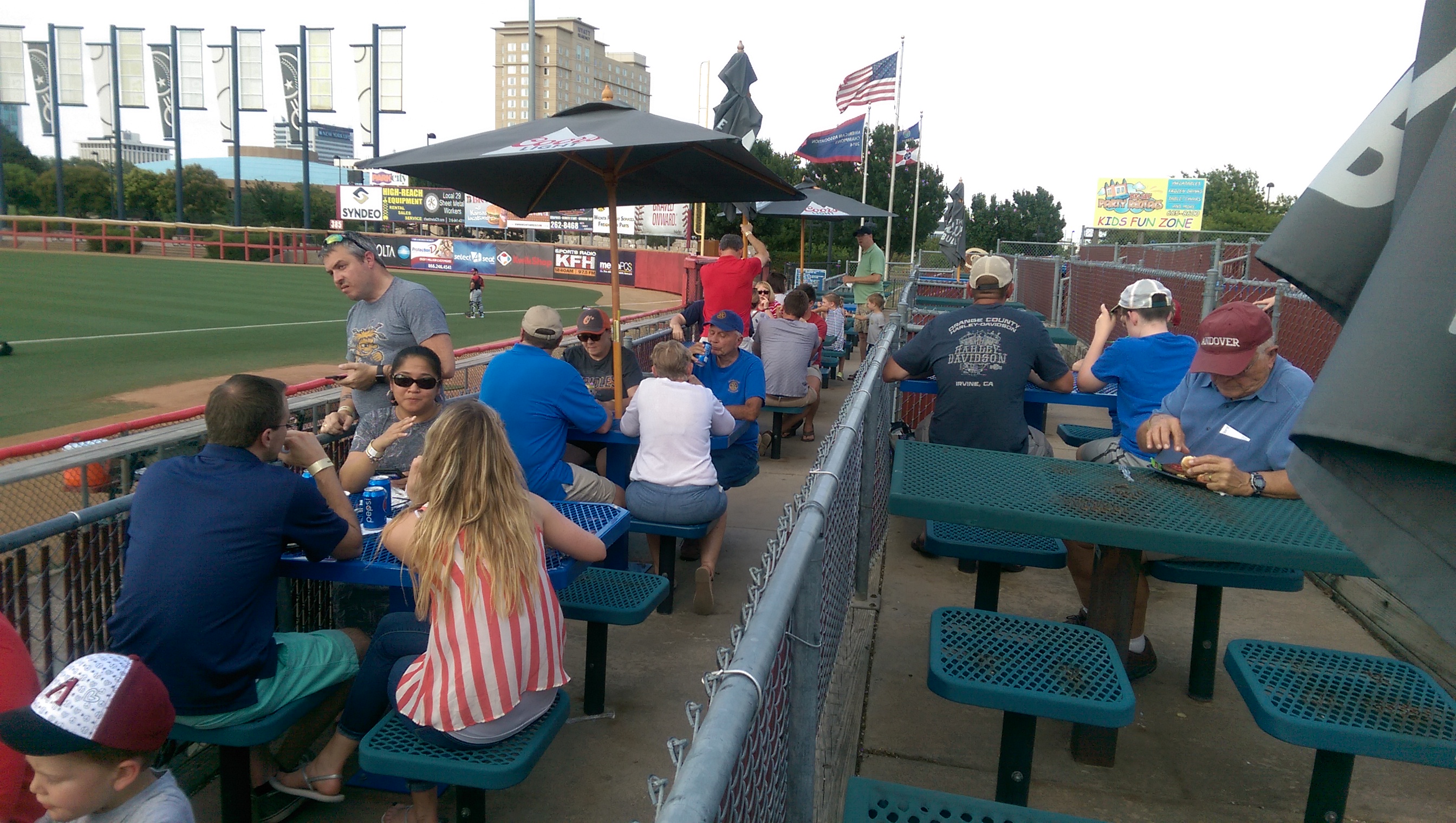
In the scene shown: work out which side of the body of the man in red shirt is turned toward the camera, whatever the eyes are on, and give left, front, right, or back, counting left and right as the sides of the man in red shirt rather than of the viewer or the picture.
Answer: back

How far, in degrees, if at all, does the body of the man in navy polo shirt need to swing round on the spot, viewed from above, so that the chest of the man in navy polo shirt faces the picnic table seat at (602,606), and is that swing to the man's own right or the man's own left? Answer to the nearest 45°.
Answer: approximately 45° to the man's own right

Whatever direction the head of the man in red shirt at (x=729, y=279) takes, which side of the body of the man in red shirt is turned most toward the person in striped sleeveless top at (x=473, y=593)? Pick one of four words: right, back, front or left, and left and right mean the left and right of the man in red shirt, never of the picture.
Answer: back

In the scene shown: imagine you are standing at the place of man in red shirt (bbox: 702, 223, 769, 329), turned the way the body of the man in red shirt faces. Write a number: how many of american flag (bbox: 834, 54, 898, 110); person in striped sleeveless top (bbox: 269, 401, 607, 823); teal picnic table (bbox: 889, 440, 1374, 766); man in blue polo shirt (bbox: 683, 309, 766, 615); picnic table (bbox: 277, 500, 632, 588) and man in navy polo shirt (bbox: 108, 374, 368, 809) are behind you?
5

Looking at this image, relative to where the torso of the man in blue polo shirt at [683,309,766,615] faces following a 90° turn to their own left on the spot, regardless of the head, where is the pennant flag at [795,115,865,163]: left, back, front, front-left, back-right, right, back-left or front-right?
back-left

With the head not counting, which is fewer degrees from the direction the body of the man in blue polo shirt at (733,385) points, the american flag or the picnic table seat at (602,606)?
the picnic table seat

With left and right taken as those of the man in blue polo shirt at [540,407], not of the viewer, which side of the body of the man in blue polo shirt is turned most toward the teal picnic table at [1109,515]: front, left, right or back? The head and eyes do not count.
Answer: right

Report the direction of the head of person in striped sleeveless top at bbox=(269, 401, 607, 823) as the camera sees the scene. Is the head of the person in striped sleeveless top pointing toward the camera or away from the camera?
away from the camera

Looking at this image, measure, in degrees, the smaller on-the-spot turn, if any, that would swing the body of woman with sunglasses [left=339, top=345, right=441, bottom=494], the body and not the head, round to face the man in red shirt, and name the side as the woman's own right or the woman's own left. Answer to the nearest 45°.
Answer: approximately 135° to the woman's own left

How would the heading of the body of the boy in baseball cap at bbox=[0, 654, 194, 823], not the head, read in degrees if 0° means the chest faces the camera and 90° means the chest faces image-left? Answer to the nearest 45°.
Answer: approximately 45°

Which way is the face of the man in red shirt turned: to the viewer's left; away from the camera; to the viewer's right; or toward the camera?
away from the camera

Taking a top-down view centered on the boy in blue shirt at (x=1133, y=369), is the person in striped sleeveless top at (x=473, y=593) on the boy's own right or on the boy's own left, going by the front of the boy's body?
on the boy's own left
